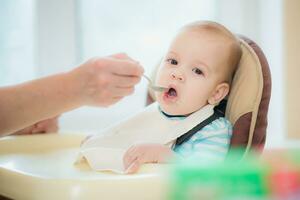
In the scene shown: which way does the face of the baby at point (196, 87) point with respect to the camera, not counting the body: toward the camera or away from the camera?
toward the camera

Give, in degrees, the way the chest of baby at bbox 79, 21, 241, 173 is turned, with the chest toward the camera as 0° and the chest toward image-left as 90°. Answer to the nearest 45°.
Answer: approximately 45°

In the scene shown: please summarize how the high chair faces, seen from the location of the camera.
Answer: facing the viewer and to the left of the viewer
